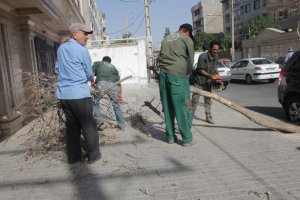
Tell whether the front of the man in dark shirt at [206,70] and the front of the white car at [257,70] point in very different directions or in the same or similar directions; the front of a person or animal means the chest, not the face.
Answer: very different directions

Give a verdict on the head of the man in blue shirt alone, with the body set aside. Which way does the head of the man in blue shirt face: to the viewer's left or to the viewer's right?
to the viewer's right

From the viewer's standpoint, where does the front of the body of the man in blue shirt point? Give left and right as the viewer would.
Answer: facing away from the viewer and to the right of the viewer

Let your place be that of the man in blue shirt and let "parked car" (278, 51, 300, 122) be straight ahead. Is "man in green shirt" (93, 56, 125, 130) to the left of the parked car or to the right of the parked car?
left

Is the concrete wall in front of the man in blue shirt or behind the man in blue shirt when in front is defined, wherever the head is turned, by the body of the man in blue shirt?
in front
